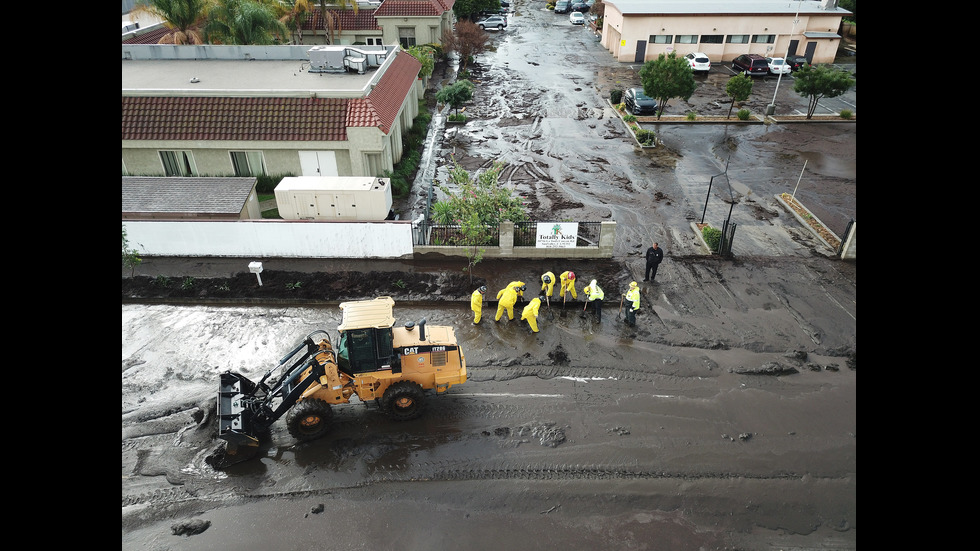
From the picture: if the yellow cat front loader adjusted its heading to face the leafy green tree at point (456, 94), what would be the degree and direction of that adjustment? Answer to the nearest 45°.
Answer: approximately 90° to its right

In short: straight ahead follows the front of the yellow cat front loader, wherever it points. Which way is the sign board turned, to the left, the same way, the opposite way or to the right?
to the left

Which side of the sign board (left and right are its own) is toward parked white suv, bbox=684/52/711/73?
back

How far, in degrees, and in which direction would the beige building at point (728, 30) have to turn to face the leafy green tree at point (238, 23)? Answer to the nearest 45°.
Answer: approximately 45° to its right

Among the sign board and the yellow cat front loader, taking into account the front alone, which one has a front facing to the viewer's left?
the yellow cat front loader

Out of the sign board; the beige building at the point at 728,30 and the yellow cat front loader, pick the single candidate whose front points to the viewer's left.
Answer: the yellow cat front loader

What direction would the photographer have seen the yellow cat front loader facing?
facing to the left of the viewer
